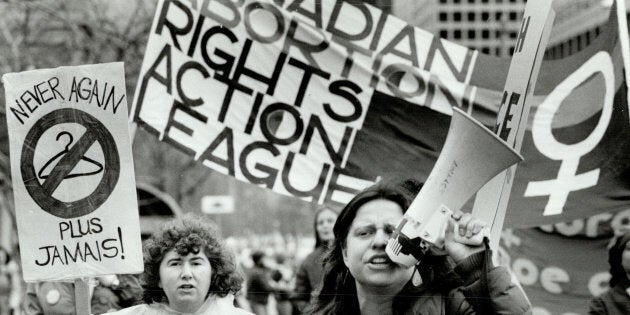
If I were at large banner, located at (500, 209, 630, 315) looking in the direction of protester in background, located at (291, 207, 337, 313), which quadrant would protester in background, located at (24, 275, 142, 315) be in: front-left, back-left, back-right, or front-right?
front-left

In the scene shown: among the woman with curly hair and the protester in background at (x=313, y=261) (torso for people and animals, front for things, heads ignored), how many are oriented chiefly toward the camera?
2

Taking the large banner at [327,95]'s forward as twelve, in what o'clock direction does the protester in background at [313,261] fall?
The protester in background is roughly at 6 o'clock from the large banner.

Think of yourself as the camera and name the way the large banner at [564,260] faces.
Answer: facing the viewer

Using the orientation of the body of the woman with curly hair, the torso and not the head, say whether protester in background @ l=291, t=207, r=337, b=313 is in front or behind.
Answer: behind

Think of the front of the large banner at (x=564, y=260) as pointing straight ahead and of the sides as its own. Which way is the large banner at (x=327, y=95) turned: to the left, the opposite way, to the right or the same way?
the same way

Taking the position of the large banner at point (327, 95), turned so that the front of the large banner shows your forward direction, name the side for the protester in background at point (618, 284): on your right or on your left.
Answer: on your left

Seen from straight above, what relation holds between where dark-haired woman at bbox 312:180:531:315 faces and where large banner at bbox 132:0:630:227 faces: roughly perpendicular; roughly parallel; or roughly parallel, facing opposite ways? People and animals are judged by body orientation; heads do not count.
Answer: roughly parallel

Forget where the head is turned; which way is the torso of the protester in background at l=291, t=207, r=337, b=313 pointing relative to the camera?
toward the camera

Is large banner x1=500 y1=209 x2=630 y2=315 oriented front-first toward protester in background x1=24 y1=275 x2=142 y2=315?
no

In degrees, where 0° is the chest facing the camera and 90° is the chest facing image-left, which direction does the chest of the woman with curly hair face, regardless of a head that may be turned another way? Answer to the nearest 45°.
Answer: approximately 0°

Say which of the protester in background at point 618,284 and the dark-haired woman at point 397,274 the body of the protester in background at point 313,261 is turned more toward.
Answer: the dark-haired woman

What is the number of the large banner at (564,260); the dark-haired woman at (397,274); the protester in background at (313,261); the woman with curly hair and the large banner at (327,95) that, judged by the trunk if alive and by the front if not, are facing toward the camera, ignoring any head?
5

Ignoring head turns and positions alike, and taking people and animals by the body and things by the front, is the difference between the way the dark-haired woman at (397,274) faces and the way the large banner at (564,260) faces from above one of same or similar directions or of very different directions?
same or similar directions

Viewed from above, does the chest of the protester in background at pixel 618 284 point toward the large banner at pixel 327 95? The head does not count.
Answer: no

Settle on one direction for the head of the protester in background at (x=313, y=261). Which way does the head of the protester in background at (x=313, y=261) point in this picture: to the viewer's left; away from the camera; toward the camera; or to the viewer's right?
toward the camera
